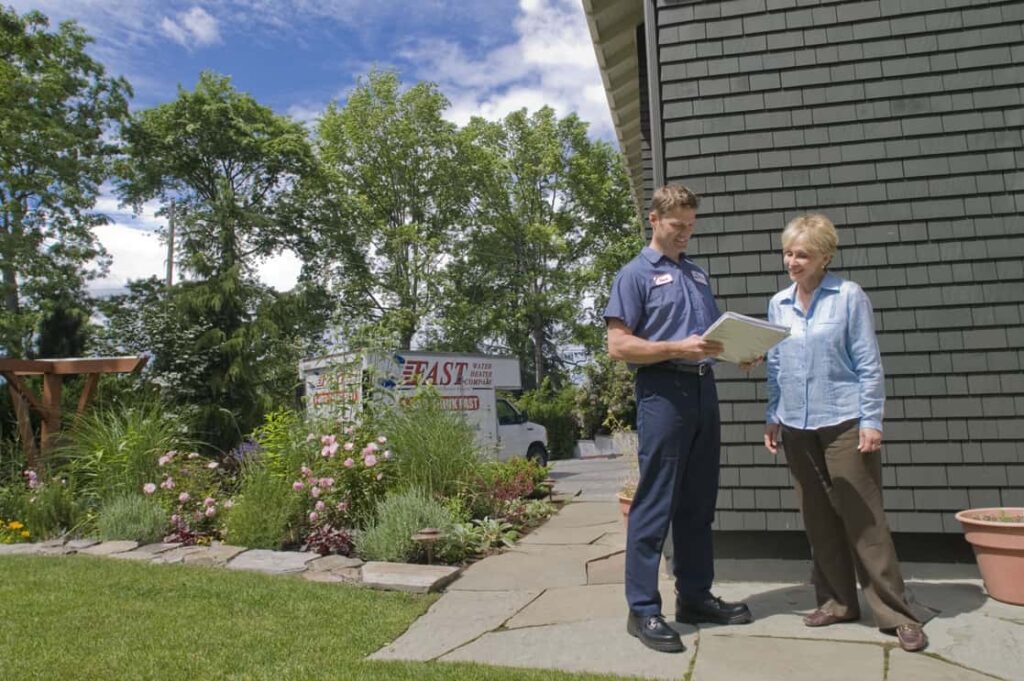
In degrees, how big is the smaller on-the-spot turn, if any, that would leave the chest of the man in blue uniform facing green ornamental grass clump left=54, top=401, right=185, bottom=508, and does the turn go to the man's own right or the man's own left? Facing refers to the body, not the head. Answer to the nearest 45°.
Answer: approximately 180°

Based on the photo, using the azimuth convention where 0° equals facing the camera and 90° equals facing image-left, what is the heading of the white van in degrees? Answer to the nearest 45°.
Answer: approximately 225°

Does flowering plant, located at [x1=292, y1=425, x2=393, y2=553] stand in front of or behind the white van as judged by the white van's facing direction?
behind

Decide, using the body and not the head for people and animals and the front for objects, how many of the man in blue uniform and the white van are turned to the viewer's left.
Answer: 0

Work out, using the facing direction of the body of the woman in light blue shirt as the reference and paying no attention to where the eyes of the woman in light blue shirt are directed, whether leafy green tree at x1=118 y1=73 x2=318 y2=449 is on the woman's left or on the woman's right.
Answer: on the woman's right

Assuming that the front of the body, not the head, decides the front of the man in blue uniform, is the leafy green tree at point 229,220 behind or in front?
behind

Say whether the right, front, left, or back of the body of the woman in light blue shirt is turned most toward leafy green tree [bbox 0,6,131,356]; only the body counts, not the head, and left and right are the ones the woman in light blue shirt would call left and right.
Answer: right

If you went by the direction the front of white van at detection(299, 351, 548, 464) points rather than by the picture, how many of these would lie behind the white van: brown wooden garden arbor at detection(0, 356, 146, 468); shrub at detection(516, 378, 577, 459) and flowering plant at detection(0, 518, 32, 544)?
2

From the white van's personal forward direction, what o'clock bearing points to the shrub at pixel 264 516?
The shrub is roughly at 5 o'clock from the white van.

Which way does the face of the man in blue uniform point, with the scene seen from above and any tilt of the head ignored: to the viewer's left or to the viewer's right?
to the viewer's right

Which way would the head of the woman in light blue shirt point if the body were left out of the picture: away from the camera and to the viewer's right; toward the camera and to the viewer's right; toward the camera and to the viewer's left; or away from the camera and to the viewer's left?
toward the camera and to the viewer's left

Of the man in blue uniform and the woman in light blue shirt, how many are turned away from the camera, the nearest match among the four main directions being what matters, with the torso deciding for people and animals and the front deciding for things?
0

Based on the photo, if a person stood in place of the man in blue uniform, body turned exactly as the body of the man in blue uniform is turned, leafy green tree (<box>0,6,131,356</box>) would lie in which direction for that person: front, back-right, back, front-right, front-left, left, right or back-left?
back
